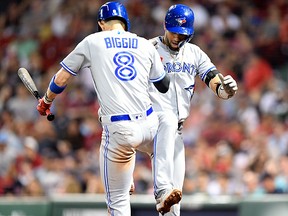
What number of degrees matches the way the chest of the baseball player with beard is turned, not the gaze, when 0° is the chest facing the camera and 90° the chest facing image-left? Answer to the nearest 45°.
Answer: approximately 0°

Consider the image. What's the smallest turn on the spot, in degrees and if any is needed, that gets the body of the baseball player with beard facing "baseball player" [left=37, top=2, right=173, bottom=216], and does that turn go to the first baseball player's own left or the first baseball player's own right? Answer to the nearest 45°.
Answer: approximately 45° to the first baseball player's own right
